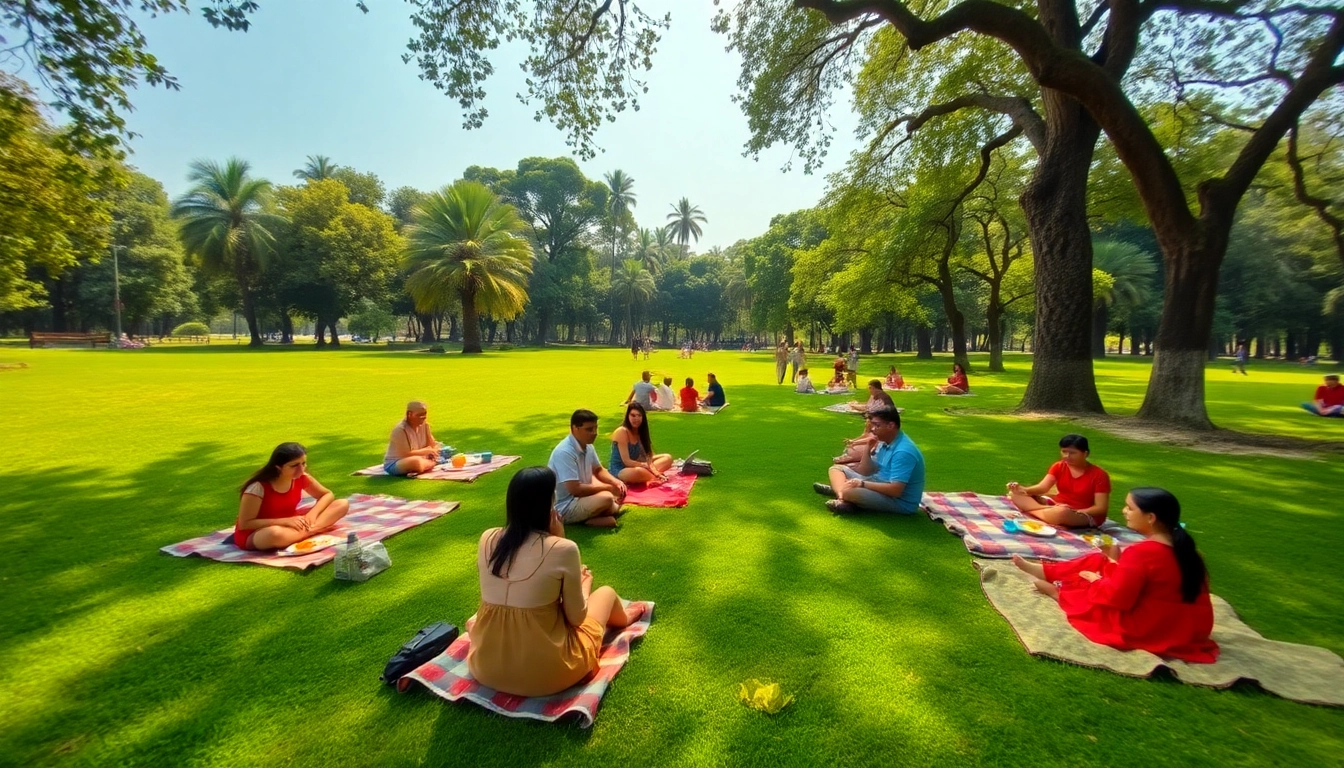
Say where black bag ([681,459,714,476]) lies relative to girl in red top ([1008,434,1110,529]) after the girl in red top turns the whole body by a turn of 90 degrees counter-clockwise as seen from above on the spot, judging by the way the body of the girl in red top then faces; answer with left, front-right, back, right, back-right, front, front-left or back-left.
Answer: back-right

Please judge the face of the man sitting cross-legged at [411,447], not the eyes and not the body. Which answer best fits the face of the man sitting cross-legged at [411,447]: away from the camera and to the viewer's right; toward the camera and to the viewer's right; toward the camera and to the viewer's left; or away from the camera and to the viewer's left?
toward the camera and to the viewer's right

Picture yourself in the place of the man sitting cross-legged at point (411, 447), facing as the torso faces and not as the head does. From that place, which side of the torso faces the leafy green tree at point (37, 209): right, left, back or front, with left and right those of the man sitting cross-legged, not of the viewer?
back

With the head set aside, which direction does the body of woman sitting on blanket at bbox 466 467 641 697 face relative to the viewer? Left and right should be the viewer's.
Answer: facing away from the viewer and to the right of the viewer

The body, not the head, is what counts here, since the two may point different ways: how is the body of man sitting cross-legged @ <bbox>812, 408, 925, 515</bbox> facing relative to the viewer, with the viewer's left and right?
facing to the left of the viewer

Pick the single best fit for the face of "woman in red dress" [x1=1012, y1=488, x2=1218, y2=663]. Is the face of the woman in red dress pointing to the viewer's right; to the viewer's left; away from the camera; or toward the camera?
to the viewer's left

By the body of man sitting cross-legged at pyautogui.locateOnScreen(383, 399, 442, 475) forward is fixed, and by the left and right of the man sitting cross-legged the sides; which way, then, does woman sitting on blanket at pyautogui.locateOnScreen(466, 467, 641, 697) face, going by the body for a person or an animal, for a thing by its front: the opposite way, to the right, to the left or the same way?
to the left

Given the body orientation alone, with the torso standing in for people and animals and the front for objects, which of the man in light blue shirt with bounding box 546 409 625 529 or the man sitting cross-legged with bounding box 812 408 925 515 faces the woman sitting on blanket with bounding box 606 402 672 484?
the man sitting cross-legged

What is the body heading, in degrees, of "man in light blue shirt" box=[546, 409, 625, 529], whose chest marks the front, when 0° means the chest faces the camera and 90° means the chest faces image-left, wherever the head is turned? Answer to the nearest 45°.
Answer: approximately 315°

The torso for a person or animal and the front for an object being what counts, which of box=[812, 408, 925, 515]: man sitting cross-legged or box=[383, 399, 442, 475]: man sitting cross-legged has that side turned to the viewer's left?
box=[812, 408, 925, 515]: man sitting cross-legged

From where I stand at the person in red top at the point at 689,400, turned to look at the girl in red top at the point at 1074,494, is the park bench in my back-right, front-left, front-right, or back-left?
back-right

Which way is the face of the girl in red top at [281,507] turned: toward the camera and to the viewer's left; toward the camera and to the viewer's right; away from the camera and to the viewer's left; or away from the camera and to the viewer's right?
toward the camera and to the viewer's right
